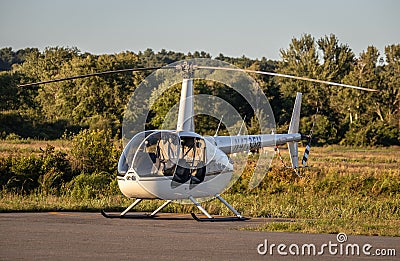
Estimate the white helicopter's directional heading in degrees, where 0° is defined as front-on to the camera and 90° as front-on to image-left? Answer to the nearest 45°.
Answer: approximately 45°

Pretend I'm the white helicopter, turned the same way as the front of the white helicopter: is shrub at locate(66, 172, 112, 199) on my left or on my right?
on my right

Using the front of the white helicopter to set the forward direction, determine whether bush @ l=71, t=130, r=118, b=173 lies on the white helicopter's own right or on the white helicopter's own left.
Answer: on the white helicopter's own right
